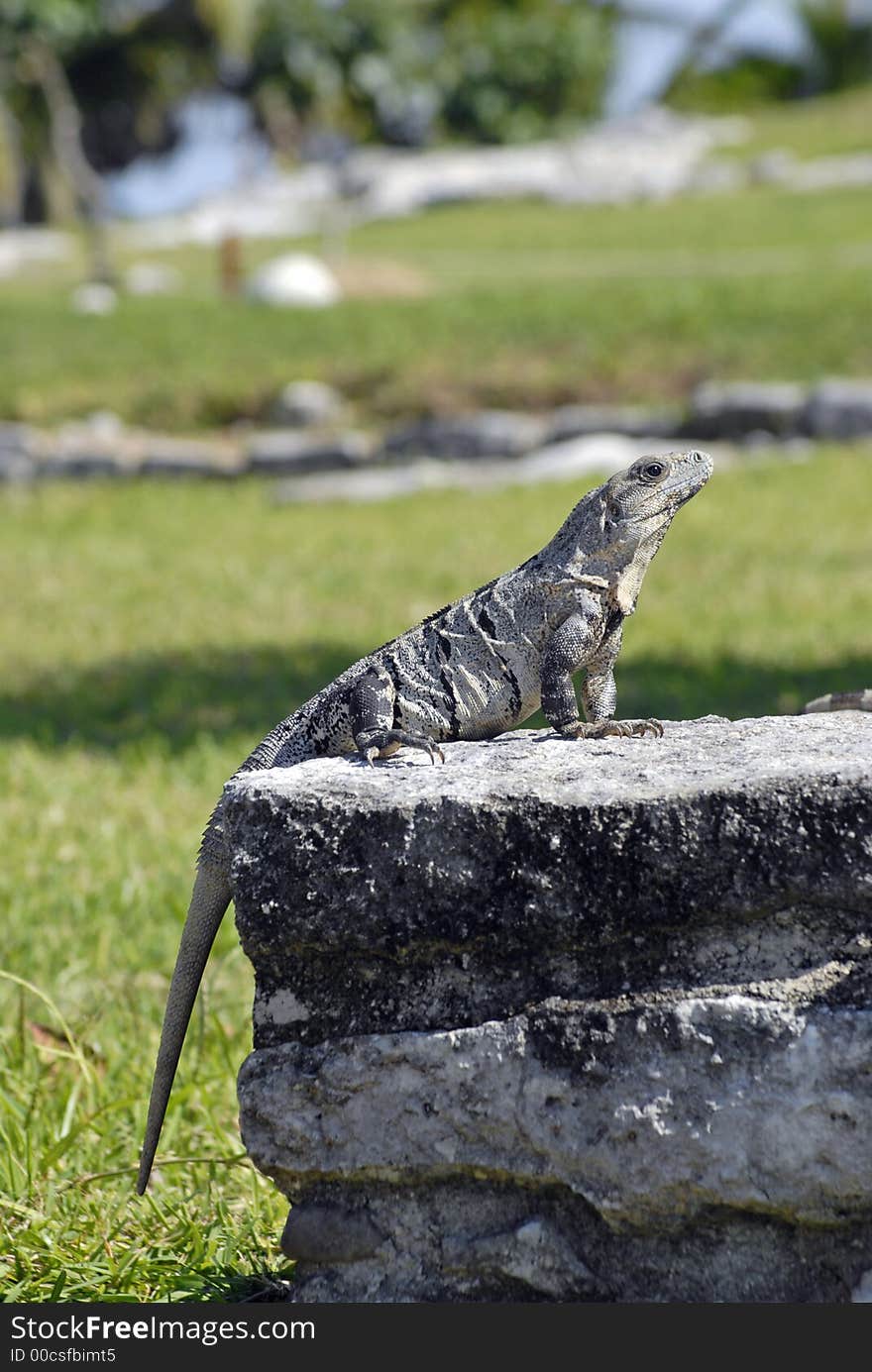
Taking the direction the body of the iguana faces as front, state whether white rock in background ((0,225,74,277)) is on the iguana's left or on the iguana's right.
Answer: on the iguana's left

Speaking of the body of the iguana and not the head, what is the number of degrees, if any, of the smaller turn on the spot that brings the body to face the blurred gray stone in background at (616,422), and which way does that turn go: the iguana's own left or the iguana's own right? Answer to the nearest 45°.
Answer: approximately 90° to the iguana's own left

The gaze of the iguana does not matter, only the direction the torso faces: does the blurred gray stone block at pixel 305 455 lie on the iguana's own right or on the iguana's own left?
on the iguana's own left

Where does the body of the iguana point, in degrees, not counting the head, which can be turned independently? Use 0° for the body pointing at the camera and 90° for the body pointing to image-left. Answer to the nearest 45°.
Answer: approximately 270°

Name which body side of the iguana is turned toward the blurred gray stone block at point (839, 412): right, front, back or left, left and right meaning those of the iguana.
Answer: left

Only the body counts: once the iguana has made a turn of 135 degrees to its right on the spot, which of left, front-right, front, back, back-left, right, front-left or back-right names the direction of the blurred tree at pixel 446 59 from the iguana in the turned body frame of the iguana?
back-right

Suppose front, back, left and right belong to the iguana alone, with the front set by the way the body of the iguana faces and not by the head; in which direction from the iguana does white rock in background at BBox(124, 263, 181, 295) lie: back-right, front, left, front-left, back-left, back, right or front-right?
left
